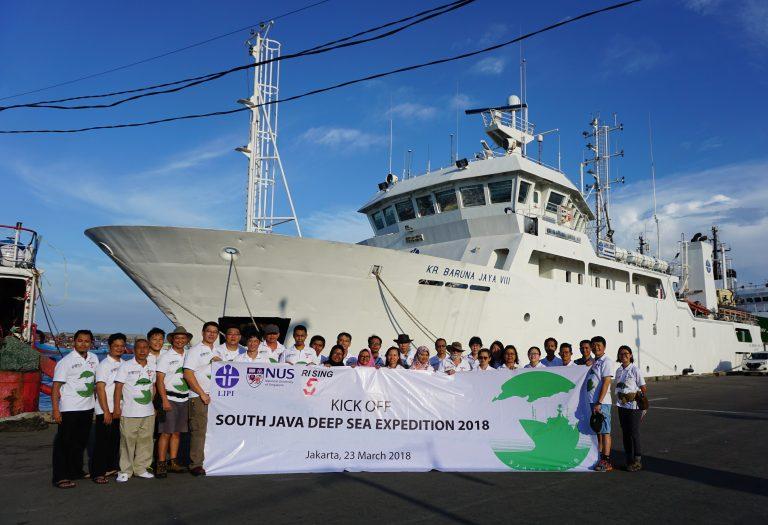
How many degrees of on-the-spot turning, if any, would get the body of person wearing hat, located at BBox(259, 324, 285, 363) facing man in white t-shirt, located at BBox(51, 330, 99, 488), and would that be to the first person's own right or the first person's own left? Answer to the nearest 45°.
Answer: approximately 45° to the first person's own right

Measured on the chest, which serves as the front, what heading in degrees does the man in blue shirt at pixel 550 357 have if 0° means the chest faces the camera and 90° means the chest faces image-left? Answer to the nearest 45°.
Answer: approximately 0°

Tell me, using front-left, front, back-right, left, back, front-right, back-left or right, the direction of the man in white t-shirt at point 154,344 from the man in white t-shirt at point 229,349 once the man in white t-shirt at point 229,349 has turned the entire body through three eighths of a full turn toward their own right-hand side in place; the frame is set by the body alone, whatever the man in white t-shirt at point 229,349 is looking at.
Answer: front-left

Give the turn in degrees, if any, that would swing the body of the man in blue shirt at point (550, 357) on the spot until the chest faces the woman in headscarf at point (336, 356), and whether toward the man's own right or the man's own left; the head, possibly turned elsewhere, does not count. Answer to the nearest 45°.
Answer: approximately 45° to the man's own right

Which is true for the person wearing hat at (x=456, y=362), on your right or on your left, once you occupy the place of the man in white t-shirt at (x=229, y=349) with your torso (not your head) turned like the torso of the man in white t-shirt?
on your left

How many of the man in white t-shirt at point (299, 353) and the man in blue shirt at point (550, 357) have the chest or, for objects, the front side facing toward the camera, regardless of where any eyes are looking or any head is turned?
2

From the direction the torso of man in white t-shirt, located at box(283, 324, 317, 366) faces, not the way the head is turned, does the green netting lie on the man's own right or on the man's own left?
on the man's own right

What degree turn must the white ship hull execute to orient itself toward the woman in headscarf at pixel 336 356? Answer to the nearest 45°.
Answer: approximately 45° to its left

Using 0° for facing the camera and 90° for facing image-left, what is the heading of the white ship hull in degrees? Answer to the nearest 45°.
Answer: approximately 45°
